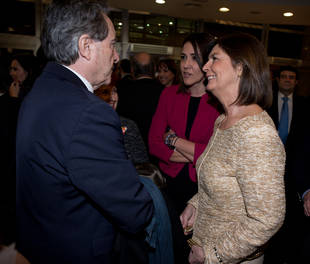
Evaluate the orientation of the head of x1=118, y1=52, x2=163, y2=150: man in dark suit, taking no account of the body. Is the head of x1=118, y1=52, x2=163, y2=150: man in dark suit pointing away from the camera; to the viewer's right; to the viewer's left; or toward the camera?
away from the camera

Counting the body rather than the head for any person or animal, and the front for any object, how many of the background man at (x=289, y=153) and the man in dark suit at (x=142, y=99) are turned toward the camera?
1

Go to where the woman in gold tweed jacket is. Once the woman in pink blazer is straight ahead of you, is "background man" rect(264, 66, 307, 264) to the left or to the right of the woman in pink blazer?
right

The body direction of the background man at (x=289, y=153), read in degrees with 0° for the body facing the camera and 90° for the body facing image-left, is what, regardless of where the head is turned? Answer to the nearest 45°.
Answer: approximately 0°

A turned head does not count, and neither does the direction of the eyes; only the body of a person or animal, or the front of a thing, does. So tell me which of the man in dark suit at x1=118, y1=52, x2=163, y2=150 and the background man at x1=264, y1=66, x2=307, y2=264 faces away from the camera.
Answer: the man in dark suit

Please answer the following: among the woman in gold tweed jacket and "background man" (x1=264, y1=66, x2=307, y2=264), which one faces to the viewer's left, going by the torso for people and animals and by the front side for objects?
the woman in gold tweed jacket

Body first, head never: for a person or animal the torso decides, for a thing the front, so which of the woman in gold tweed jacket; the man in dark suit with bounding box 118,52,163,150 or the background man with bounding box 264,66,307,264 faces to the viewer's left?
the woman in gold tweed jacket

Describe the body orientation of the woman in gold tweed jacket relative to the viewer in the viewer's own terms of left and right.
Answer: facing to the left of the viewer

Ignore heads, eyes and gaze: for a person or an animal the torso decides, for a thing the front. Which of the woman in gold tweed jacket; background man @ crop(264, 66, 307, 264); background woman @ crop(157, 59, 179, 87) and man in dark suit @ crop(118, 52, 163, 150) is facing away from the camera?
the man in dark suit

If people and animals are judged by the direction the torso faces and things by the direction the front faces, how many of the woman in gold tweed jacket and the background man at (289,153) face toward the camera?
1

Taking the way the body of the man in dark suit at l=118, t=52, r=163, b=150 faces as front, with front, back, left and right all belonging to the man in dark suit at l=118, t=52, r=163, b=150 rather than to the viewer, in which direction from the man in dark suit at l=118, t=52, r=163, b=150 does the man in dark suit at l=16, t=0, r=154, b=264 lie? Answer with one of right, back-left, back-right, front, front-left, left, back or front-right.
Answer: back
